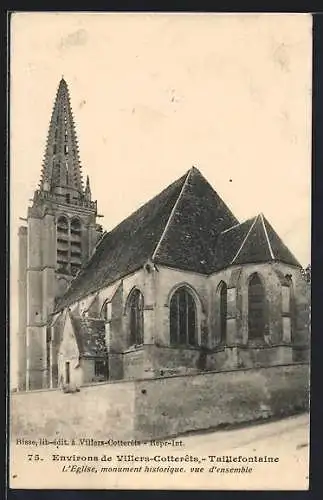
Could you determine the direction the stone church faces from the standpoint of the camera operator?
facing away from the viewer and to the left of the viewer
